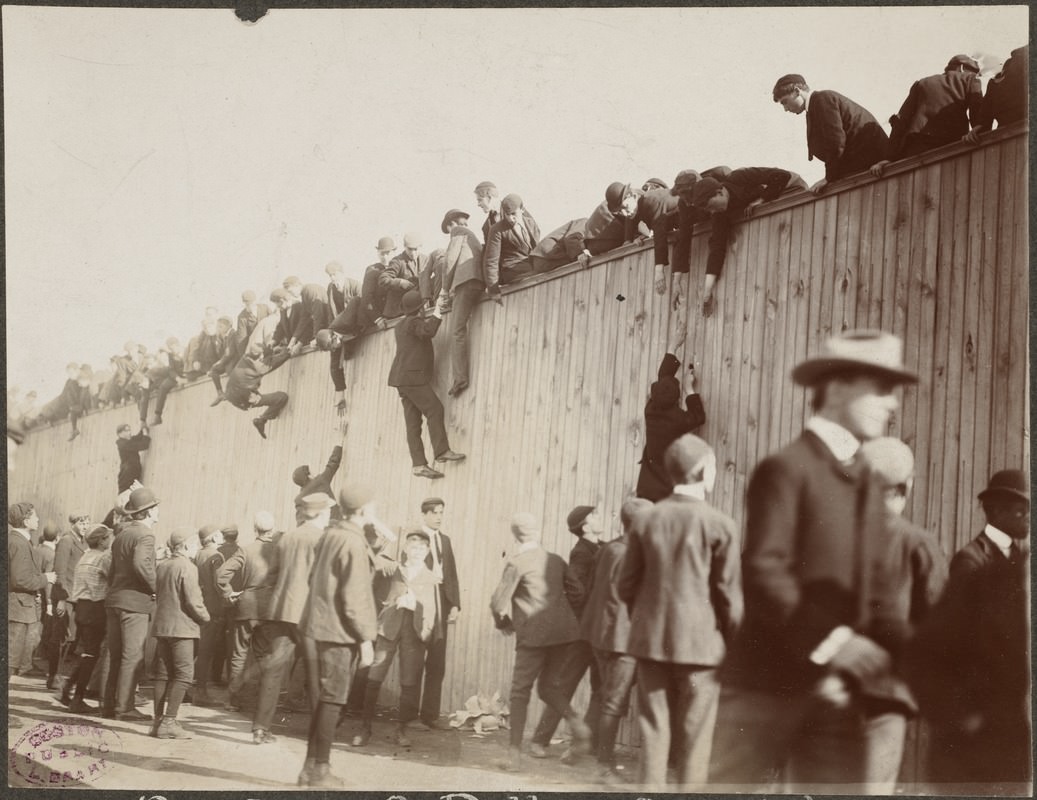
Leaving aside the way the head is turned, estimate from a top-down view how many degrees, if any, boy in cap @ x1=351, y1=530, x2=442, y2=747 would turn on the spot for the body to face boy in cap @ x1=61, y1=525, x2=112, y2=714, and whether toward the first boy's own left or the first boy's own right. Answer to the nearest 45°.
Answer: approximately 90° to the first boy's own right

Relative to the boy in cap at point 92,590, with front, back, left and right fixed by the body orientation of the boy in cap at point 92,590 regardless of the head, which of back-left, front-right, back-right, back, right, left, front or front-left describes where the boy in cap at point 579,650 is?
right

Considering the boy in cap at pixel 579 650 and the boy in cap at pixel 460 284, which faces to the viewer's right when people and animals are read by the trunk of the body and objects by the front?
the boy in cap at pixel 579 650

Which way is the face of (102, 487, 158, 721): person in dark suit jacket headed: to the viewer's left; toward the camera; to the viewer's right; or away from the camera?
to the viewer's right

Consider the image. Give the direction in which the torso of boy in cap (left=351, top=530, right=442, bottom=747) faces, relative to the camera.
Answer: toward the camera

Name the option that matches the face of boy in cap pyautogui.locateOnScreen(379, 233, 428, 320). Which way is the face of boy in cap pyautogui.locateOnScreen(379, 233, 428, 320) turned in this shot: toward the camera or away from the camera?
toward the camera

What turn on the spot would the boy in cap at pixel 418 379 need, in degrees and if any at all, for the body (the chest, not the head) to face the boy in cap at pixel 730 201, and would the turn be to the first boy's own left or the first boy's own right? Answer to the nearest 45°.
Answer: approximately 90° to the first boy's own right

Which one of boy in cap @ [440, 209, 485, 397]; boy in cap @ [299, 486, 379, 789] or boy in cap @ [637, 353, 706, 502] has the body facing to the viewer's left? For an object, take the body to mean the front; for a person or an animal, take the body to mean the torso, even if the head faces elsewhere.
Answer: boy in cap @ [440, 209, 485, 397]

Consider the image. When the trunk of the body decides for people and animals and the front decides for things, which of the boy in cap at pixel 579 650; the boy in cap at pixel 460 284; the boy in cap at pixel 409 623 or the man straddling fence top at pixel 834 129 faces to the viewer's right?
the boy in cap at pixel 579 650

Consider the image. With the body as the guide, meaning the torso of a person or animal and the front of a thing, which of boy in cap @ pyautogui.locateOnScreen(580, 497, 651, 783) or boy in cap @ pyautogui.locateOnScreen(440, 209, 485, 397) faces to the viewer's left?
boy in cap @ pyautogui.locateOnScreen(440, 209, 485, 397)

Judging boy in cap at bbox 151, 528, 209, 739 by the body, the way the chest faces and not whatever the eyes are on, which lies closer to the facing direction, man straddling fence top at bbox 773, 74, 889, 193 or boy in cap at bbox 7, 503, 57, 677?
the man straddling fence top

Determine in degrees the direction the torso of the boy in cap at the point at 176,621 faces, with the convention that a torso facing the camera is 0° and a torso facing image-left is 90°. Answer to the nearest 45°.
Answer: approximately 225°

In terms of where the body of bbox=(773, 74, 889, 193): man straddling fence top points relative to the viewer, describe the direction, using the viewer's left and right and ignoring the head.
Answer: facing to the left of the viewer
